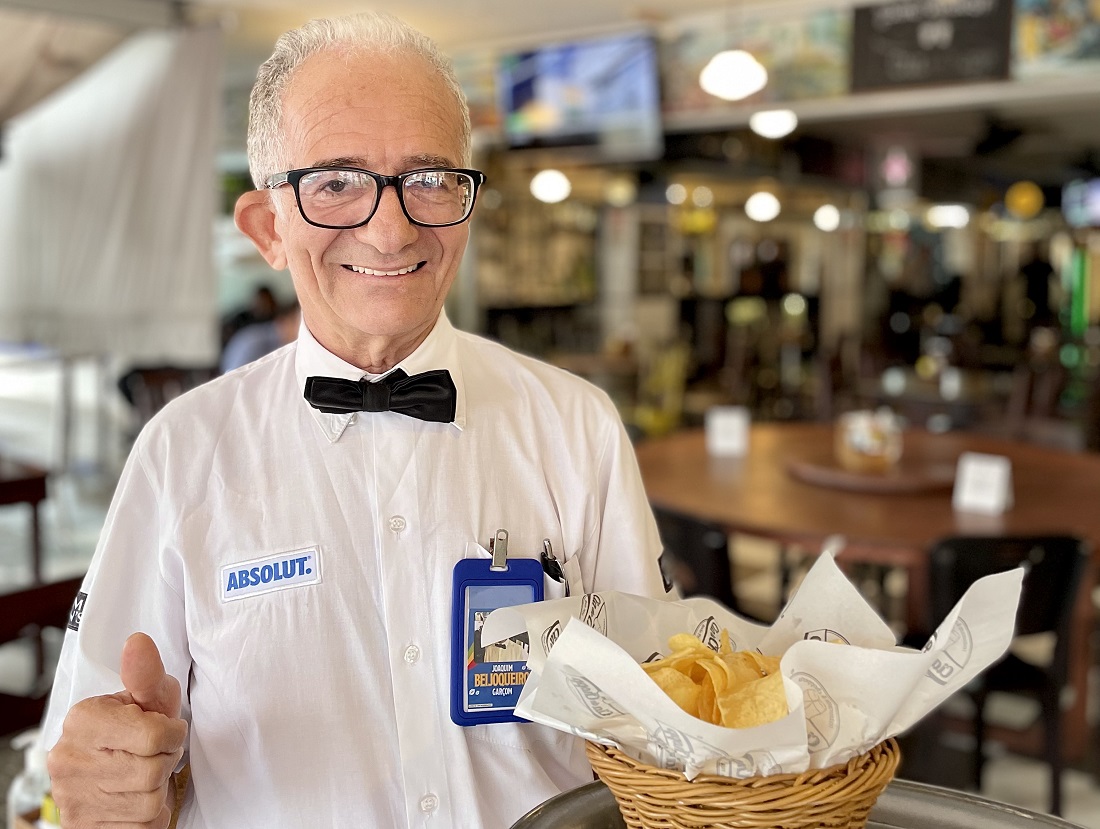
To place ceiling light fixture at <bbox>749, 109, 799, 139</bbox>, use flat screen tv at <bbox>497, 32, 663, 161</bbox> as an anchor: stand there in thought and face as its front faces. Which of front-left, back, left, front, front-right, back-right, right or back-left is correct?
left

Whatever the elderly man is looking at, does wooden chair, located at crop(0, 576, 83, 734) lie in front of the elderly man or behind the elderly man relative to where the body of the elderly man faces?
behind

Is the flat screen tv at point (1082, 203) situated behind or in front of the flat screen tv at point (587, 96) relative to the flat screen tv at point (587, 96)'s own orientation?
behind

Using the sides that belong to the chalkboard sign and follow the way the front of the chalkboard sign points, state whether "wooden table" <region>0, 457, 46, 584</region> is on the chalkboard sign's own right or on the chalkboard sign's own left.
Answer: on the chalkboard sign's own right

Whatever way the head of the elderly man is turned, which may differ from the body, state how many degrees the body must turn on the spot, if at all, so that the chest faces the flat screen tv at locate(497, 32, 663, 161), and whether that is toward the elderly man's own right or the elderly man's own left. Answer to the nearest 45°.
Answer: approximately 180°

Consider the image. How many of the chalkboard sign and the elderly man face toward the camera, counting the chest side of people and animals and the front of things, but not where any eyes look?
2

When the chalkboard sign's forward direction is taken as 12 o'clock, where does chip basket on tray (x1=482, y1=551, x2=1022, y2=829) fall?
The chip basket on tray is roughly at 12 o'clock from the chalkboard sign.

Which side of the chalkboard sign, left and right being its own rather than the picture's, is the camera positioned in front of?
front

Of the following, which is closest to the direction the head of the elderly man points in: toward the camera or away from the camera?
toward the camera

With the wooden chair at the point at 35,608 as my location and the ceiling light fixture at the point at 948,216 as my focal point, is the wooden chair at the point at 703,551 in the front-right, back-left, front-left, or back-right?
front-right

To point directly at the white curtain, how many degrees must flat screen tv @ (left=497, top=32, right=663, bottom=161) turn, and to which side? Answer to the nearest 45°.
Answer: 0° — it already faces it

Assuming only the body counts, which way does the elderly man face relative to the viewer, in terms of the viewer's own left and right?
facing the viewer

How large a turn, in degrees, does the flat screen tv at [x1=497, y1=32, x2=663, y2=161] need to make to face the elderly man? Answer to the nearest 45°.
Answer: approximately 45° to its left

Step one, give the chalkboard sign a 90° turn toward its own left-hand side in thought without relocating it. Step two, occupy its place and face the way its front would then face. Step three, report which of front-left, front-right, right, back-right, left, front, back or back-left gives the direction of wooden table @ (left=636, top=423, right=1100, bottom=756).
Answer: right
